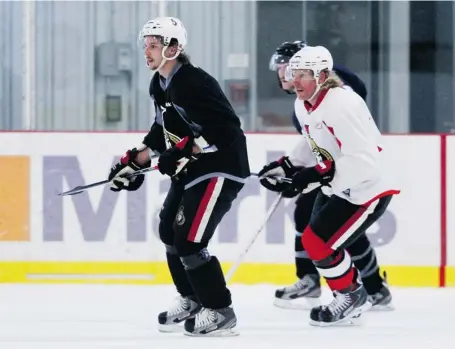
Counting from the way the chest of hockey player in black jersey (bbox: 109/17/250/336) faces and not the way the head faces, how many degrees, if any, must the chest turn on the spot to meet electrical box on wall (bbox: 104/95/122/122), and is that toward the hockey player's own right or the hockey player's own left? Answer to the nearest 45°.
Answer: approximately 135° to the hockey player's own right

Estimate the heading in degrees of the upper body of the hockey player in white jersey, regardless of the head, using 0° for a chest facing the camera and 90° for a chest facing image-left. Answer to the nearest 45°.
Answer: approximately 45°

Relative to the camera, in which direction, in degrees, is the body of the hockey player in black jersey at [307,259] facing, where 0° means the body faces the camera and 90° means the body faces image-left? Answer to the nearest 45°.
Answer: approximately 90°

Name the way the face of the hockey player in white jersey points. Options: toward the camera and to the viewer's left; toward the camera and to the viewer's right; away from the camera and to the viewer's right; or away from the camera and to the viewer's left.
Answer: toward the camera and to the viewer's left

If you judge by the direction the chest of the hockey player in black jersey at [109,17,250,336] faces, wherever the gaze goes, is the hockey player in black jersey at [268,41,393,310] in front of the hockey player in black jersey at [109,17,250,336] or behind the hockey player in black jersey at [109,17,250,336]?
behind

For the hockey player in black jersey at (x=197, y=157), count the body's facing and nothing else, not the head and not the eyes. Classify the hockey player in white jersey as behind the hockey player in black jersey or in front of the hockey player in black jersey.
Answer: behind

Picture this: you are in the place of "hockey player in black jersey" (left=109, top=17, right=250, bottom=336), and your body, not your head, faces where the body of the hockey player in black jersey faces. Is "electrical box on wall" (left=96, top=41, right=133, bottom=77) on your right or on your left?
on your right

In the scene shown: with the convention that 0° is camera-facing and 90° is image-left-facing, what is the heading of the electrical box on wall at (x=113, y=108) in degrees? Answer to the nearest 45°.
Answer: approximately 0°
